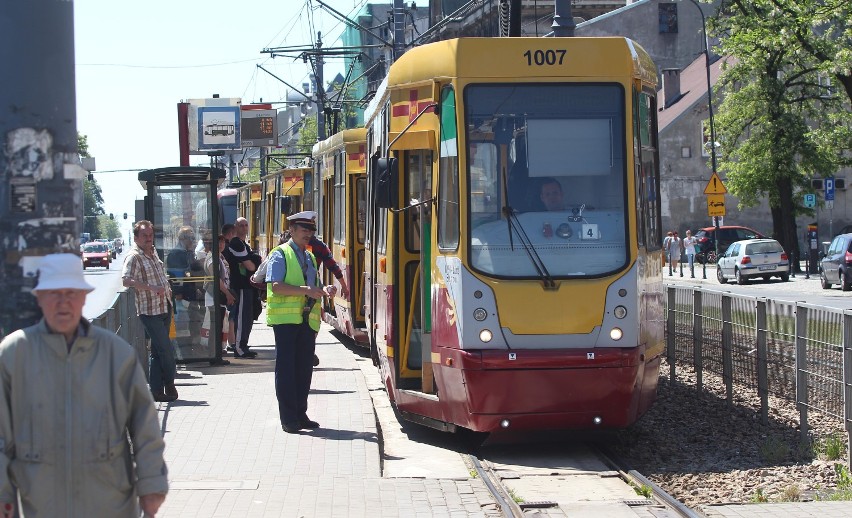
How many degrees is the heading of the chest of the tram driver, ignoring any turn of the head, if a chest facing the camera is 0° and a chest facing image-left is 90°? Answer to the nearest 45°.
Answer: approximately 0°

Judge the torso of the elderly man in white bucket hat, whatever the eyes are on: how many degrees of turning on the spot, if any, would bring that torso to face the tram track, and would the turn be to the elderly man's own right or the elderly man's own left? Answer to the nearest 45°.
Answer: approximately 135° to the elderly man's own left

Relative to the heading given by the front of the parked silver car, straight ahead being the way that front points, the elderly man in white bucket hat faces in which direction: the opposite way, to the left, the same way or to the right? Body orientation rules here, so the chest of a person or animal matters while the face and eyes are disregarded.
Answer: the opposite way

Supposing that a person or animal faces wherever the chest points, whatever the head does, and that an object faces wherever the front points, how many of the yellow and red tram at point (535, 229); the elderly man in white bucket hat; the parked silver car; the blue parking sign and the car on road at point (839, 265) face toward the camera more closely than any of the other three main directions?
3

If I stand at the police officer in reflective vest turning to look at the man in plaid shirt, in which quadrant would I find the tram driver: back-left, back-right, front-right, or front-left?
back-right

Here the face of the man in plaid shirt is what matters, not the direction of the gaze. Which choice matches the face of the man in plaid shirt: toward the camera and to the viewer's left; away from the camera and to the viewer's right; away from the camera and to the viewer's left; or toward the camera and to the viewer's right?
toward the camera and to the viewer's right

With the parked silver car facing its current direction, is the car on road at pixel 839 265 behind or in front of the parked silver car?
behind

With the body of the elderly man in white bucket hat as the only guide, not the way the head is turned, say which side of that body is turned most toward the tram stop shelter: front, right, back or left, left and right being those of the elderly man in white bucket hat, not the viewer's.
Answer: back

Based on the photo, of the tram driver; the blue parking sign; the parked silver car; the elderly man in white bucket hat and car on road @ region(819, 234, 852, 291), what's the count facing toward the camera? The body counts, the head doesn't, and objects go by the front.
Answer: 3
